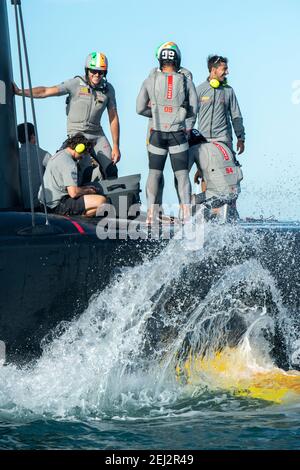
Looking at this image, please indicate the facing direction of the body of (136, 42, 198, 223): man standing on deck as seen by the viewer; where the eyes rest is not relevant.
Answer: away from the camera

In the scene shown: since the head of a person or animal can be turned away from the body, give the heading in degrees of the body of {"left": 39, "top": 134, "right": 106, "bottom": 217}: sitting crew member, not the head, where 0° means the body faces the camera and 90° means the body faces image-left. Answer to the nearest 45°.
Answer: approximately 270°

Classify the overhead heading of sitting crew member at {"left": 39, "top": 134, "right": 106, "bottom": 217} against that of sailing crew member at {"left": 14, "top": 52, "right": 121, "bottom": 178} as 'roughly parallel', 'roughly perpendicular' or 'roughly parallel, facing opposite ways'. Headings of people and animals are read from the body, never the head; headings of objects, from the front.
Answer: roughly perpendicular

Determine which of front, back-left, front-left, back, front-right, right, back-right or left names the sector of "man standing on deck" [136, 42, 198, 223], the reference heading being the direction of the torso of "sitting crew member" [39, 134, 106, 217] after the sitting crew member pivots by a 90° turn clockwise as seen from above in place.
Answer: back-left

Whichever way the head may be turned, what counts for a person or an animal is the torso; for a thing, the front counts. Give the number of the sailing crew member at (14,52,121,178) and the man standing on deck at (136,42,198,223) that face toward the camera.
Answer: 1

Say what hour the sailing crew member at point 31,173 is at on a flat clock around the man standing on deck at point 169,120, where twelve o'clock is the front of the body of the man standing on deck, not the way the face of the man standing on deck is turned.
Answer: The sailing crew member is roughly at 9 o'clock from the man standing on deck.

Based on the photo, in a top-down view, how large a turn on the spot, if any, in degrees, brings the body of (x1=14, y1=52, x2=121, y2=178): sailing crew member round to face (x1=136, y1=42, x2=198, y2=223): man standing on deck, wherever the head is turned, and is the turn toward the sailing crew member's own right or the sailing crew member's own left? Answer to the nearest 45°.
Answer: approximately 45° to the sailing crew member's own left

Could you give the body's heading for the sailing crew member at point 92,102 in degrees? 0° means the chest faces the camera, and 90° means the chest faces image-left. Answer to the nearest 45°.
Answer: approximately 0°
